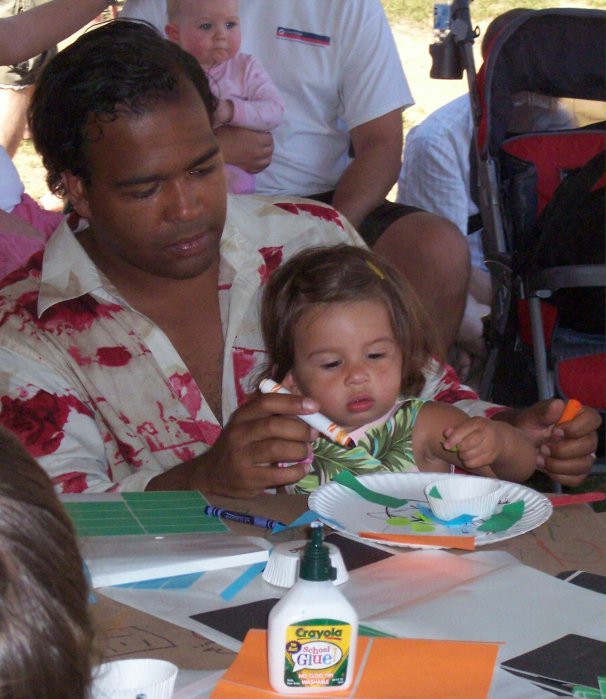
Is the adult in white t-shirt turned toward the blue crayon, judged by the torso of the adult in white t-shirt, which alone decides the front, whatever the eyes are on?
yes

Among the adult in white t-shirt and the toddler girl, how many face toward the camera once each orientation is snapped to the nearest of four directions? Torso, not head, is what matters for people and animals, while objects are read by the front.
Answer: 2

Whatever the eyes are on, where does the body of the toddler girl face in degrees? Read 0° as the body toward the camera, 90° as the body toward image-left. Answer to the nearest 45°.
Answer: approximately 0°

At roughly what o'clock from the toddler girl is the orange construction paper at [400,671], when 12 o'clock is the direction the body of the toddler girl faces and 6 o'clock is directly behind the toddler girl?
The orange construction paper is roughly at 12 o'clock from the toddler girl.

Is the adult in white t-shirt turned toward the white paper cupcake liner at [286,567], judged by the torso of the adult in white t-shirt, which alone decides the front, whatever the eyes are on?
yes

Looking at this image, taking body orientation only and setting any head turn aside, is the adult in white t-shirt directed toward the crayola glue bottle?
yes

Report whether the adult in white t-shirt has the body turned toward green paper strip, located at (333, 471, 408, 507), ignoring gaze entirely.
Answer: yes

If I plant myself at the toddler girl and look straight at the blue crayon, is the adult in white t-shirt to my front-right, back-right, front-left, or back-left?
back-right
